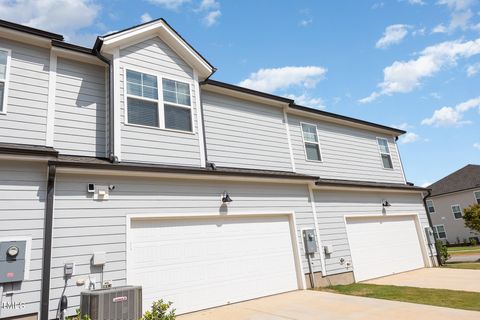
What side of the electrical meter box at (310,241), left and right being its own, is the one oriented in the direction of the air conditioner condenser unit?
right

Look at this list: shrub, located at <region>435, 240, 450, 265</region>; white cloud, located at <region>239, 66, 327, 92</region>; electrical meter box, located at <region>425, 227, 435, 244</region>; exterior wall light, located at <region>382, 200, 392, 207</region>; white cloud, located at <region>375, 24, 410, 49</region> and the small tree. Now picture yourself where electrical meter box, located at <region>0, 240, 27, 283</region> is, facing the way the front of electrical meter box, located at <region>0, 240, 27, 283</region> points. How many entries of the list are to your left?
6

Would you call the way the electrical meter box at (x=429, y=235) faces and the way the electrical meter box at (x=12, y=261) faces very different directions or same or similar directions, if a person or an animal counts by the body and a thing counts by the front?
same or similar directions

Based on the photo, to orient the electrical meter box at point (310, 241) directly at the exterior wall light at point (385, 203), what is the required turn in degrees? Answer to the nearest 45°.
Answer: approximately 90° to its left

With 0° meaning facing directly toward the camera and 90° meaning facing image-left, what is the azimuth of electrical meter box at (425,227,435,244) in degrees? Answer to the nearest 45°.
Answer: approximately 315°

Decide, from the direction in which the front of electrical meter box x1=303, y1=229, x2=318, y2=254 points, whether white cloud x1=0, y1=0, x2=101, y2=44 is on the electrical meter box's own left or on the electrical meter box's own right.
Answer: on the electrical meter box's own right

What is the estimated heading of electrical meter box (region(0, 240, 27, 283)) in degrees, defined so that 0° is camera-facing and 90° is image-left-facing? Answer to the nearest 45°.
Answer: approximately 0°

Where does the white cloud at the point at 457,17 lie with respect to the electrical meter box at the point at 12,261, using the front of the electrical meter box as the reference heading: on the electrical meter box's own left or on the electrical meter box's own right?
on the electrical meter box's own left

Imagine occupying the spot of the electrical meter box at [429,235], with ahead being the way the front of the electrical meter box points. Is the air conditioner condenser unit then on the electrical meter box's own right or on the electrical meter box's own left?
on the electrical meter box's own right

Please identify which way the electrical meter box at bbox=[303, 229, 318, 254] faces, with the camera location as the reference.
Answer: facing the viewer and to the right of the viewer
